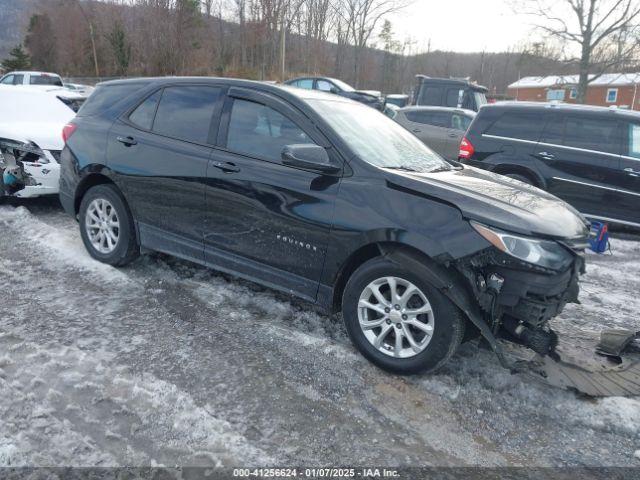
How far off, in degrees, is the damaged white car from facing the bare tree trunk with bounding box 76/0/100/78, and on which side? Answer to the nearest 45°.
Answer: approximately 135° to its left

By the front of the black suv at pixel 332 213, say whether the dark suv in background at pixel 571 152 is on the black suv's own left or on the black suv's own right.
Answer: on the black suv's own left

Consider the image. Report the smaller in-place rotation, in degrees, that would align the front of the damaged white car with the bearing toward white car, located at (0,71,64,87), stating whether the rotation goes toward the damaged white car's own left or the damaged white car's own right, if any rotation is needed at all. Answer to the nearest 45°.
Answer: approximately 135° to the damaged white car's own left

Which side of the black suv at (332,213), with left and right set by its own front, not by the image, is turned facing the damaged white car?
back

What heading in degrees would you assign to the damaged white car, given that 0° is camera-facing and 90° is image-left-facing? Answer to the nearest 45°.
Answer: approximately 315°
